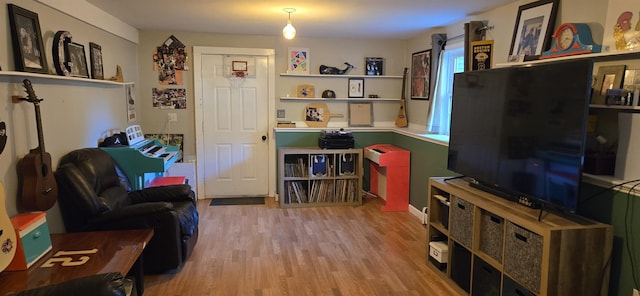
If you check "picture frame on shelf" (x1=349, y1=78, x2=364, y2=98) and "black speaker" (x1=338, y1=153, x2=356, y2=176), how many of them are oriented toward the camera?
2

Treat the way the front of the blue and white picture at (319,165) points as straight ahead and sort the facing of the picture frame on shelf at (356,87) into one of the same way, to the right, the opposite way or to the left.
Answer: the same way

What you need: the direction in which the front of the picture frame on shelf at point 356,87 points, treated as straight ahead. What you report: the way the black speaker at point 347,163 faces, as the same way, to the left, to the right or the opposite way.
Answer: the same way

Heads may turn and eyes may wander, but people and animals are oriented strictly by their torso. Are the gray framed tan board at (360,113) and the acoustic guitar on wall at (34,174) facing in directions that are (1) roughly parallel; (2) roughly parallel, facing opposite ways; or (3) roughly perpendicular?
roughly perpendicular

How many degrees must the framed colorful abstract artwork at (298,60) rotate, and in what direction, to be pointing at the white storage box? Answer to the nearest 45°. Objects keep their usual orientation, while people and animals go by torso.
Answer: approximately 45° to its left

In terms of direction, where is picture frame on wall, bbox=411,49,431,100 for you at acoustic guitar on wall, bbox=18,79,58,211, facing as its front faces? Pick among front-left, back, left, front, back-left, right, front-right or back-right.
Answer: front-left

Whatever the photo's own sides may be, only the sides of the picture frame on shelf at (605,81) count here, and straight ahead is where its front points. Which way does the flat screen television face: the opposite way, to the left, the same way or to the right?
the same way

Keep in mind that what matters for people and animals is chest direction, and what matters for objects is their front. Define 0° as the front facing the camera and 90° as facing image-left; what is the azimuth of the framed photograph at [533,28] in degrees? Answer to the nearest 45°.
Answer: approximately 45°

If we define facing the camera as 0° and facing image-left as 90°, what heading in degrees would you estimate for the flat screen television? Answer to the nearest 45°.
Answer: approximately 45°

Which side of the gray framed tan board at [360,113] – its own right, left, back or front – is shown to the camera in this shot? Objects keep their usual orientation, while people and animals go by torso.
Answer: front

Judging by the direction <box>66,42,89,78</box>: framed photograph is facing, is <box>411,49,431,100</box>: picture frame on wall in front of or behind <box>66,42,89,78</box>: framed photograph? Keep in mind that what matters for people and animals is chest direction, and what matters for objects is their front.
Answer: in front

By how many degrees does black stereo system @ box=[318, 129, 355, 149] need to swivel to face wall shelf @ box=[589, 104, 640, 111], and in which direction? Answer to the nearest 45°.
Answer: approximately 45° to its left

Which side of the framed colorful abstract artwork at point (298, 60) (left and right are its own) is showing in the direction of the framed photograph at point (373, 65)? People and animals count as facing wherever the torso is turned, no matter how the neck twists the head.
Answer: left

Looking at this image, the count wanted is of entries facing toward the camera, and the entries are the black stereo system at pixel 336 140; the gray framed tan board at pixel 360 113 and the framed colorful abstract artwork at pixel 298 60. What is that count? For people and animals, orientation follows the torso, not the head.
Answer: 3

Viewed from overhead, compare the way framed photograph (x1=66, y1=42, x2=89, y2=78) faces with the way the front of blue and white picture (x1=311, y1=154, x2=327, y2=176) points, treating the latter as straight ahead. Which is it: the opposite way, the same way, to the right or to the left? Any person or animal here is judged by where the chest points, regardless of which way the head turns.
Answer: to the left

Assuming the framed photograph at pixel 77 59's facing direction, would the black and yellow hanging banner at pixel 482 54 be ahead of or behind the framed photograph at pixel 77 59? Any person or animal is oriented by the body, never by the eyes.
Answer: ahead

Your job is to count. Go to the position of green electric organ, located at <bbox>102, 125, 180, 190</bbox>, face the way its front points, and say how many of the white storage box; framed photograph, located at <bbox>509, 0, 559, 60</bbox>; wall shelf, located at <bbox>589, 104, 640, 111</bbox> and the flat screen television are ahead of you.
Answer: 4
